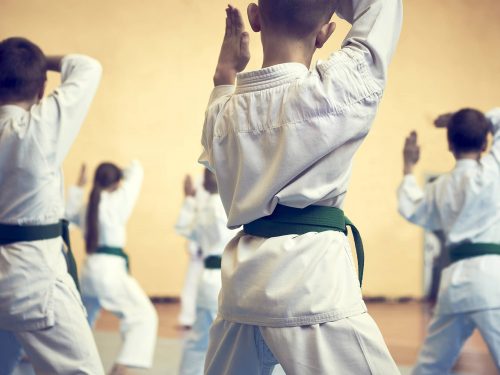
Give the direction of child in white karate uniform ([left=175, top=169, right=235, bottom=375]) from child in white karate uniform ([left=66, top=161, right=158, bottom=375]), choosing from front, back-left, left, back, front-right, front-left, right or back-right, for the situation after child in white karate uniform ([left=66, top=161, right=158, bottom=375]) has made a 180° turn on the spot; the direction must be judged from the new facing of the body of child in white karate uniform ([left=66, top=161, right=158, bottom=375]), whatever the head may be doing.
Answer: left

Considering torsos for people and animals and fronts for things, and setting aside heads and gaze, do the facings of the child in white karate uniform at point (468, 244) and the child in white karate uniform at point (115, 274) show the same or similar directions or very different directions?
same or similar directions

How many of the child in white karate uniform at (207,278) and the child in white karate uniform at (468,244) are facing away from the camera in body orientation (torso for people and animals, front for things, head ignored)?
2

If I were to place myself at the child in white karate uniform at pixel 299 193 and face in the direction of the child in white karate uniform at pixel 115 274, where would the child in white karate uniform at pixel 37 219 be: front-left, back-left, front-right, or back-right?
front-left

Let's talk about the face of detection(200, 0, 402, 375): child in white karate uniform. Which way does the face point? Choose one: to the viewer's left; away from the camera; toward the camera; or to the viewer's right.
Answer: away from the camera

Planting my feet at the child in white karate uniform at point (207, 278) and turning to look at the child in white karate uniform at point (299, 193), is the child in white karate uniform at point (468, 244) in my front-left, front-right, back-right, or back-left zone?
front-left

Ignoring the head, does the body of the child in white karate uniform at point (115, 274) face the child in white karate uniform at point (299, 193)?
no

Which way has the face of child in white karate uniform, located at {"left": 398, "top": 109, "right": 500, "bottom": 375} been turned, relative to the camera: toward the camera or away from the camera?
away from the camera

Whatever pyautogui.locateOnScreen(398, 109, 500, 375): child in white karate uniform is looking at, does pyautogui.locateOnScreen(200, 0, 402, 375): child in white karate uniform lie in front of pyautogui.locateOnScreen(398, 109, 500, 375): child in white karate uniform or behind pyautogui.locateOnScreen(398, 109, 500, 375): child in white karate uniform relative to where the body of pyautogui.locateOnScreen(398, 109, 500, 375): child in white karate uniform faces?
behind

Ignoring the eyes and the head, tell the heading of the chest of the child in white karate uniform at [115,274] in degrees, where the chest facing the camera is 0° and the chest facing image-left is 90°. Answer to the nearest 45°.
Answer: approximately 225°

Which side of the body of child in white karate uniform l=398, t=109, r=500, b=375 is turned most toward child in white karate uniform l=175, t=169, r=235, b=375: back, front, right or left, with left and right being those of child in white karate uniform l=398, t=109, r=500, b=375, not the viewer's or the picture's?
left

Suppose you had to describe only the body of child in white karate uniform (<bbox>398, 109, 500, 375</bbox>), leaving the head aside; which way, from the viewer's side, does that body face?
away from the camera

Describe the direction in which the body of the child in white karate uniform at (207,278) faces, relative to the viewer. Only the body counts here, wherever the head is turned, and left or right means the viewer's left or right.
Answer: facing away from the viewer

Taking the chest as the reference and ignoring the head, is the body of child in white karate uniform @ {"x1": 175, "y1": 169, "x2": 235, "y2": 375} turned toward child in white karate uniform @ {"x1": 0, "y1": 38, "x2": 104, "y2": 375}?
no

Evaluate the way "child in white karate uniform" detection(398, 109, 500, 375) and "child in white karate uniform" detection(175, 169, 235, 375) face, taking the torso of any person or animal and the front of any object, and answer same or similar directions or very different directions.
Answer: same or similar directions
